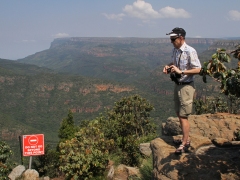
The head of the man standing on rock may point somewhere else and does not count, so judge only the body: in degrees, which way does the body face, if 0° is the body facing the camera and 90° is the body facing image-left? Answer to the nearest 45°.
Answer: approximately 45°

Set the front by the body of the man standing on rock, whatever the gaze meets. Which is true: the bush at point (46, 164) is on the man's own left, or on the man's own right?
on the man's own right

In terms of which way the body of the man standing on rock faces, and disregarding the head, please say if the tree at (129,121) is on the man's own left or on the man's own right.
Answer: on the man's own right

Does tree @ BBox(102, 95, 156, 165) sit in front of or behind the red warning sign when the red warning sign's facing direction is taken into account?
behind

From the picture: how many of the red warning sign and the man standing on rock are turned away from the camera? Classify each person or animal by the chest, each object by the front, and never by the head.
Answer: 0

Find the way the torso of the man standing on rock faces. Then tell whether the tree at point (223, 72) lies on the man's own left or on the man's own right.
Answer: on the man's own left

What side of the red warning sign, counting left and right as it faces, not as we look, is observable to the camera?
front
